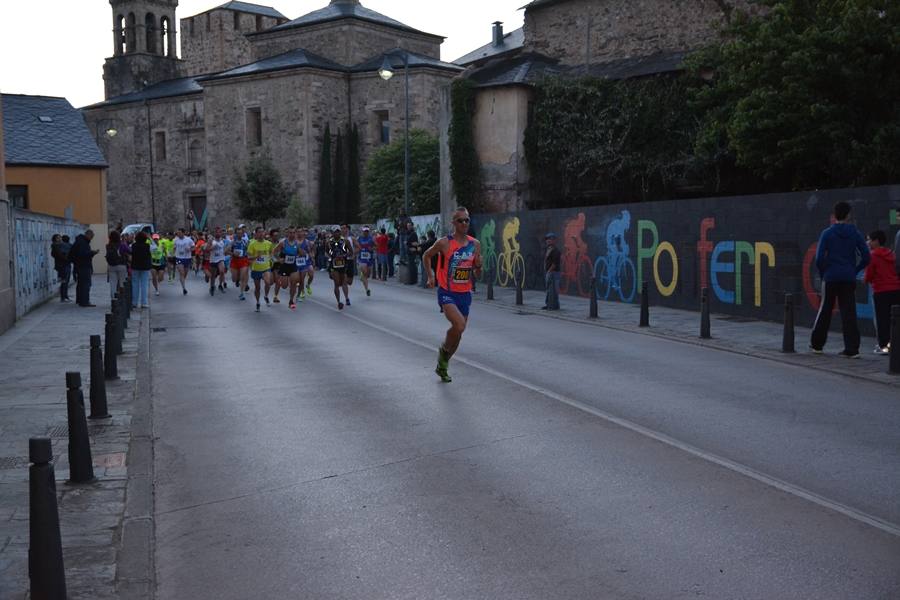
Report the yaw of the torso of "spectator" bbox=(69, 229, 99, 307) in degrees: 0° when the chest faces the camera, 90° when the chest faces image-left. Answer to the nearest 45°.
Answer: approximately 270°

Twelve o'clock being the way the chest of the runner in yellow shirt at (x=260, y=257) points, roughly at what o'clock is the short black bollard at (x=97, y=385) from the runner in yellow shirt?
The short black bollard is roughly at 12 o'clock from the runner in yellow shirt.

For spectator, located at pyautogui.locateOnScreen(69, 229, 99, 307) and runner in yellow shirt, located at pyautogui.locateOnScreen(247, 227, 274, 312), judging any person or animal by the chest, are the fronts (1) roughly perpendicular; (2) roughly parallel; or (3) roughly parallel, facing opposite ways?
roughly perpendicular

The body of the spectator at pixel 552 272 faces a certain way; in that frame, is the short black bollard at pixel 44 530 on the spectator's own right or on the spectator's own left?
on the spectator's own left

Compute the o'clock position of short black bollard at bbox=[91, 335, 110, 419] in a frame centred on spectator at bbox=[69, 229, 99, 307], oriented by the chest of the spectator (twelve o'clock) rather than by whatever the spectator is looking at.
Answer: The short black bollard is roughly at 3 o'clock from the spectator.

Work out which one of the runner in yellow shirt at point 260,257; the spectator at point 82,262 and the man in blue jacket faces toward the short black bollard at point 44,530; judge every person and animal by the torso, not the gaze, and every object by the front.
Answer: the runner in yellow shirt

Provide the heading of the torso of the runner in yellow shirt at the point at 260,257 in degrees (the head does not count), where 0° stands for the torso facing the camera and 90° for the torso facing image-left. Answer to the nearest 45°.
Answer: approximately 0°

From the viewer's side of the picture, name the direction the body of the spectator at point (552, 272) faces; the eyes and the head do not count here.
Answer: to the viewer's left

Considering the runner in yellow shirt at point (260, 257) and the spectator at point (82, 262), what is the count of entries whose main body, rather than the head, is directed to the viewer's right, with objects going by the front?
1

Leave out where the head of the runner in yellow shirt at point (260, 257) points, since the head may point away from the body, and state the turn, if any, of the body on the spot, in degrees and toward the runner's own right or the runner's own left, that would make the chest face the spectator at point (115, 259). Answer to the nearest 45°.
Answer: approximately 90° to the runner's own right
